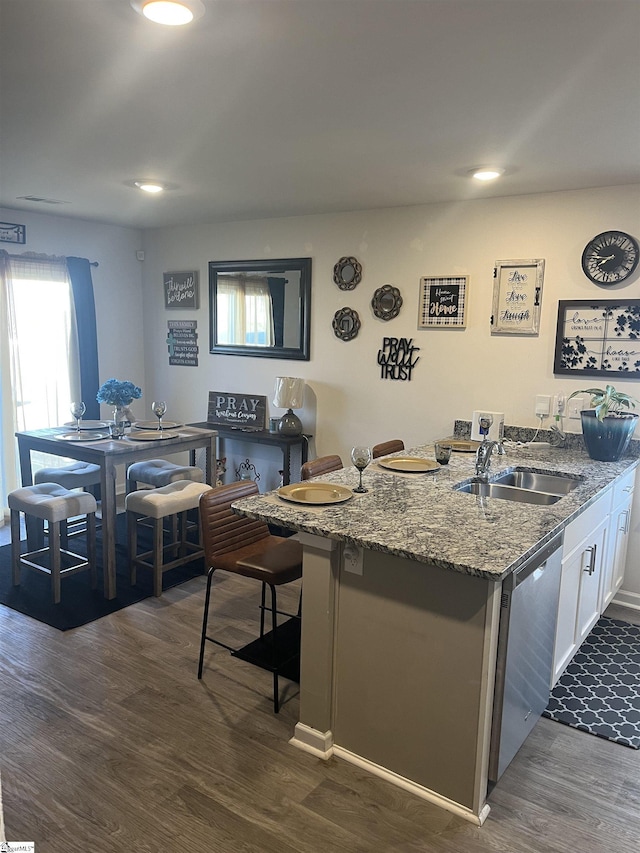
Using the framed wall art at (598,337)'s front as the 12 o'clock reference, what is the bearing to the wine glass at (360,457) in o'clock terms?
The wine glass is roughly at 1 o'clock from the framed wall art.

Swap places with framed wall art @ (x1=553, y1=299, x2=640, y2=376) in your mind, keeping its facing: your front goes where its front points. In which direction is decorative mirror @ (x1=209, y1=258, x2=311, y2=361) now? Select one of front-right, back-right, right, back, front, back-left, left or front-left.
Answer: right

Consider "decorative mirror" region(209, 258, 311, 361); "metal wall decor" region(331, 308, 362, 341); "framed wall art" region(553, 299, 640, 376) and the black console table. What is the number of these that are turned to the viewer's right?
0

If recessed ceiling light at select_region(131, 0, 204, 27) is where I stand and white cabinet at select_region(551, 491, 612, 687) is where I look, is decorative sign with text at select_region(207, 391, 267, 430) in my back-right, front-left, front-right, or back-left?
front-left

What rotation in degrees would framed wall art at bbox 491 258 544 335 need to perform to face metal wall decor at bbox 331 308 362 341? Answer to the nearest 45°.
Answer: approximately 90° to its right

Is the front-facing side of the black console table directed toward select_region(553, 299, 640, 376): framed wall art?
no

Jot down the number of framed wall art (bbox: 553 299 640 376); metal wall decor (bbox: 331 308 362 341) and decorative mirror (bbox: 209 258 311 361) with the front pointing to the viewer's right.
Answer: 0

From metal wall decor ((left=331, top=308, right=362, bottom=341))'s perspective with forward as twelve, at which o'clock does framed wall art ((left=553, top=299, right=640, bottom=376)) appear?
The framed wall art is roughly at 10 o'clock from the metal wall decor.

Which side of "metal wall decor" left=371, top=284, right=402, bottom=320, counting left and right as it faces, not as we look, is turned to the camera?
front

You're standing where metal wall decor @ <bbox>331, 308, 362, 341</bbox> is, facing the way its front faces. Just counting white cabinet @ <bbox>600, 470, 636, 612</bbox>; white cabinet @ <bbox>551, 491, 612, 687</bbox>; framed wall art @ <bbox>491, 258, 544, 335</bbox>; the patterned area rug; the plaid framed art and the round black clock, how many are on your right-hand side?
0

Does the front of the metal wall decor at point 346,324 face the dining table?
no

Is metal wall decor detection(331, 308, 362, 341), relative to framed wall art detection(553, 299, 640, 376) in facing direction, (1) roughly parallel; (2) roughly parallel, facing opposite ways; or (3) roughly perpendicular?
roughly parallel

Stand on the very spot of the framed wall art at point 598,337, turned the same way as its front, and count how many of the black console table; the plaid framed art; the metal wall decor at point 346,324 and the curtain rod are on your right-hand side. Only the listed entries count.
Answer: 4

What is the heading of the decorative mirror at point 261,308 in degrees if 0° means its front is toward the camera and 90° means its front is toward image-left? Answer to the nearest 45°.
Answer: approximately 45°

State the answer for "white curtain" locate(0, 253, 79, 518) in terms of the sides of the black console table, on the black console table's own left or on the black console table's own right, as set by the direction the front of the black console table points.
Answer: on the black console table's own right

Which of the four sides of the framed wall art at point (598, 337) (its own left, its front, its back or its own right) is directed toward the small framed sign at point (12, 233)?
right

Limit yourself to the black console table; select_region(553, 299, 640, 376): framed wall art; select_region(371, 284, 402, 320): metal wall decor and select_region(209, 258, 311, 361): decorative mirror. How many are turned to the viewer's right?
0

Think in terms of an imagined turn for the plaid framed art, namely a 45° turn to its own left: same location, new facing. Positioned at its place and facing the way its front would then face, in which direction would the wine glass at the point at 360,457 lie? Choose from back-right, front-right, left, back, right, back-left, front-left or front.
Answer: front-right
